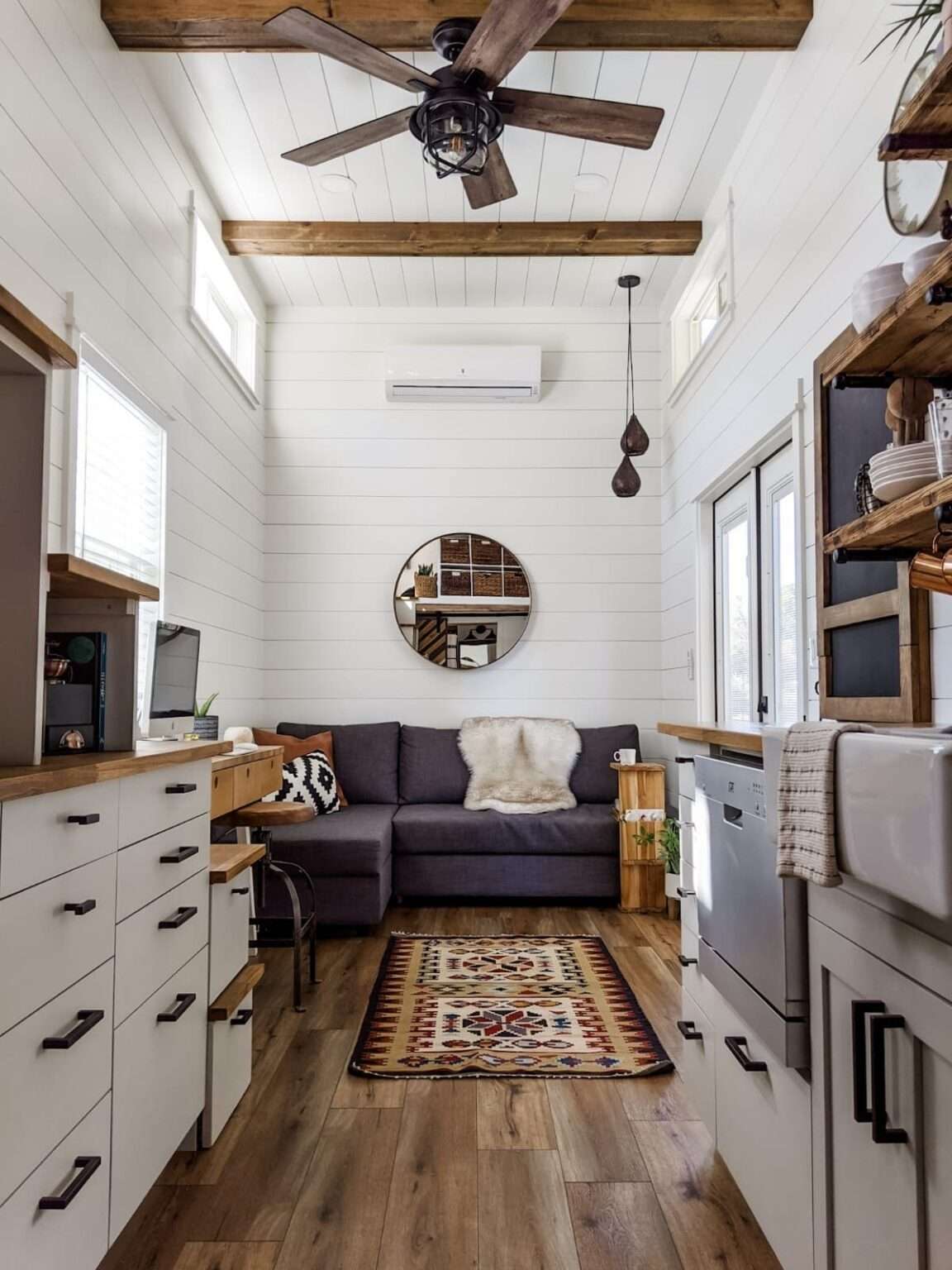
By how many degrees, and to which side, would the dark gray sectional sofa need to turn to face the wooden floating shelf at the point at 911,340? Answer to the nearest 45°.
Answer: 0° — it already faces it

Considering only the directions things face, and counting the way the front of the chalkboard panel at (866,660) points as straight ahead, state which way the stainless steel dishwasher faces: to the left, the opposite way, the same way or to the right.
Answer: the same way

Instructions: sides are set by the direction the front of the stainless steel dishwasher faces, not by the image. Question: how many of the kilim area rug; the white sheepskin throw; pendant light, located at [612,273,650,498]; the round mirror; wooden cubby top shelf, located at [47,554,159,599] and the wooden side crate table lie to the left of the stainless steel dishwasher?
0

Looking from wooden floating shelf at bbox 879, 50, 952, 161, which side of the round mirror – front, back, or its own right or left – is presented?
front

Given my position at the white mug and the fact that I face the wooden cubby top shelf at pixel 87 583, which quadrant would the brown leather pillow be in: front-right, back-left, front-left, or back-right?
front-right

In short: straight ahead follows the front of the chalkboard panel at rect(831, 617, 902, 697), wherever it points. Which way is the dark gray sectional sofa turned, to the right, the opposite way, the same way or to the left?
to the left

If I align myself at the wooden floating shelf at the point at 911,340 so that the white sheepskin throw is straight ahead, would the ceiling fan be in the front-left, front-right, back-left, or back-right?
front-left

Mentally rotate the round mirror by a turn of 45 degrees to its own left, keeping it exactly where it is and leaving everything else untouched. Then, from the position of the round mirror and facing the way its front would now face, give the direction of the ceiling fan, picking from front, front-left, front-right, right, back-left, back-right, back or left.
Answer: front-right

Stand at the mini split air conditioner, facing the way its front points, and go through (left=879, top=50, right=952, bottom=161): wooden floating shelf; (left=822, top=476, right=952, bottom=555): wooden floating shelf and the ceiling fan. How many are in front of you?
3

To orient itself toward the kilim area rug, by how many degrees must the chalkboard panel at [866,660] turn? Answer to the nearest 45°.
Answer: approximately 45° to its right

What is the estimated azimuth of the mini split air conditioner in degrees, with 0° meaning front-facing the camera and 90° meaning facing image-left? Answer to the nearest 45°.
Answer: approximately 0°

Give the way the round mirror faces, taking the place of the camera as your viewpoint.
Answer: facing the viewer

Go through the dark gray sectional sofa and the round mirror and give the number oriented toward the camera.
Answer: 2

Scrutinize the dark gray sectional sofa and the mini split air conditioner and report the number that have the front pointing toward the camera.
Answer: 2

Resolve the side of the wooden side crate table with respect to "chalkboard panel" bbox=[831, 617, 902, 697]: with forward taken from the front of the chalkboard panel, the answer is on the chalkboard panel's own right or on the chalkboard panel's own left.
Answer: on the chalkboard panel's own right

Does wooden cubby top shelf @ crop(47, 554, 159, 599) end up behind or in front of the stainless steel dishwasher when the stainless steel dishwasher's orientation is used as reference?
in front

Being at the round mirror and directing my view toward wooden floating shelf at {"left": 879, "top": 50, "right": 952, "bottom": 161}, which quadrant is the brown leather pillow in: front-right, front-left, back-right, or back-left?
front-right
